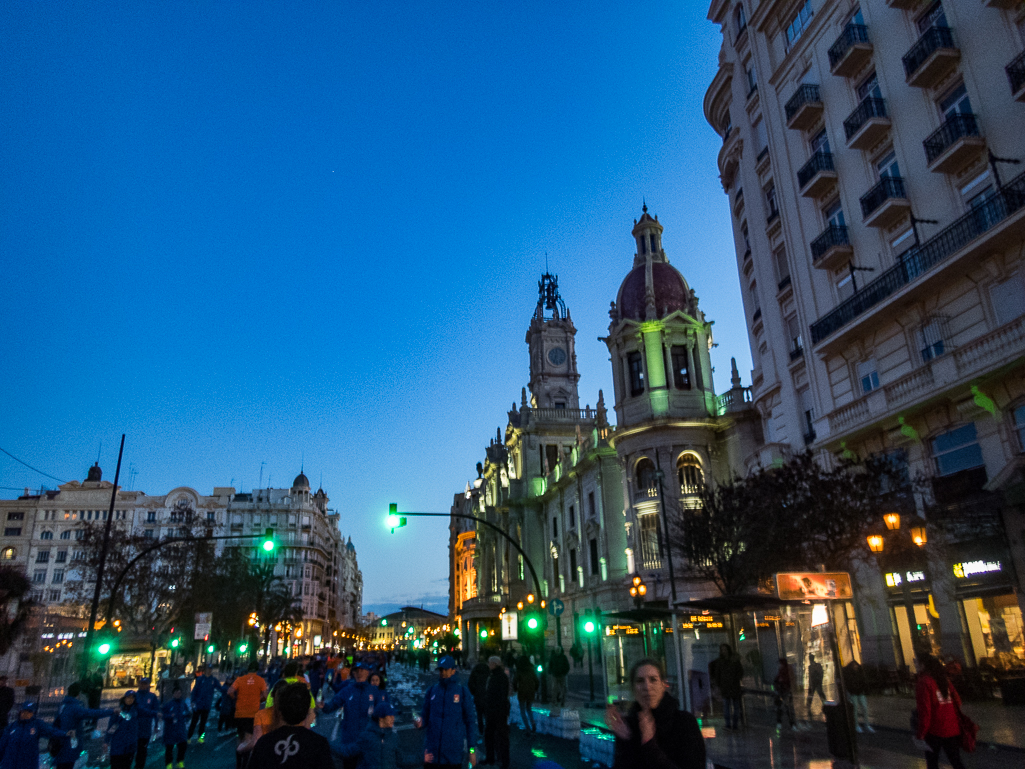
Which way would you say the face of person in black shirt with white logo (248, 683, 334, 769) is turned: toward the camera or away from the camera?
away from the camera

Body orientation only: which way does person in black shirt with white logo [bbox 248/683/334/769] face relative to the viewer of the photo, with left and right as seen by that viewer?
facing away from the viewer

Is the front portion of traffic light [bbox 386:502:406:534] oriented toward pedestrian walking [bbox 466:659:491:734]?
yes

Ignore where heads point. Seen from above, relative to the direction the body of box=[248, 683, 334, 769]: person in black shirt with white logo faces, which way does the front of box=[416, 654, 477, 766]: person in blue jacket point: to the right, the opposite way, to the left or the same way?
the opposite way

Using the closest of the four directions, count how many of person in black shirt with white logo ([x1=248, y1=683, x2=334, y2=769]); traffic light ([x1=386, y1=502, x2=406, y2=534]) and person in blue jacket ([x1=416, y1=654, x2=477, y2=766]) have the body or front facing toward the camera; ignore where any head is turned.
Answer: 2

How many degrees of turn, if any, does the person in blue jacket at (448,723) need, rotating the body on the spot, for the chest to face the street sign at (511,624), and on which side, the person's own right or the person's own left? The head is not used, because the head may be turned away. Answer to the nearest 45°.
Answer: approximately 180°

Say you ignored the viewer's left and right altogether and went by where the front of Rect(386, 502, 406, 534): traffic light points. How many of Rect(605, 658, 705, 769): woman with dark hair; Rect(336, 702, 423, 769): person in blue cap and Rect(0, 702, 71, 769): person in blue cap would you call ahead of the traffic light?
3

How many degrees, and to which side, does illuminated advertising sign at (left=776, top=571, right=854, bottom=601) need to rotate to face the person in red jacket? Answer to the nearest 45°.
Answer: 0° — it already faces them

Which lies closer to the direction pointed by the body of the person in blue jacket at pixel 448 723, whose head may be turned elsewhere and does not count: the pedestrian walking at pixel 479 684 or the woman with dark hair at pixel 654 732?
the woman with dark hair
